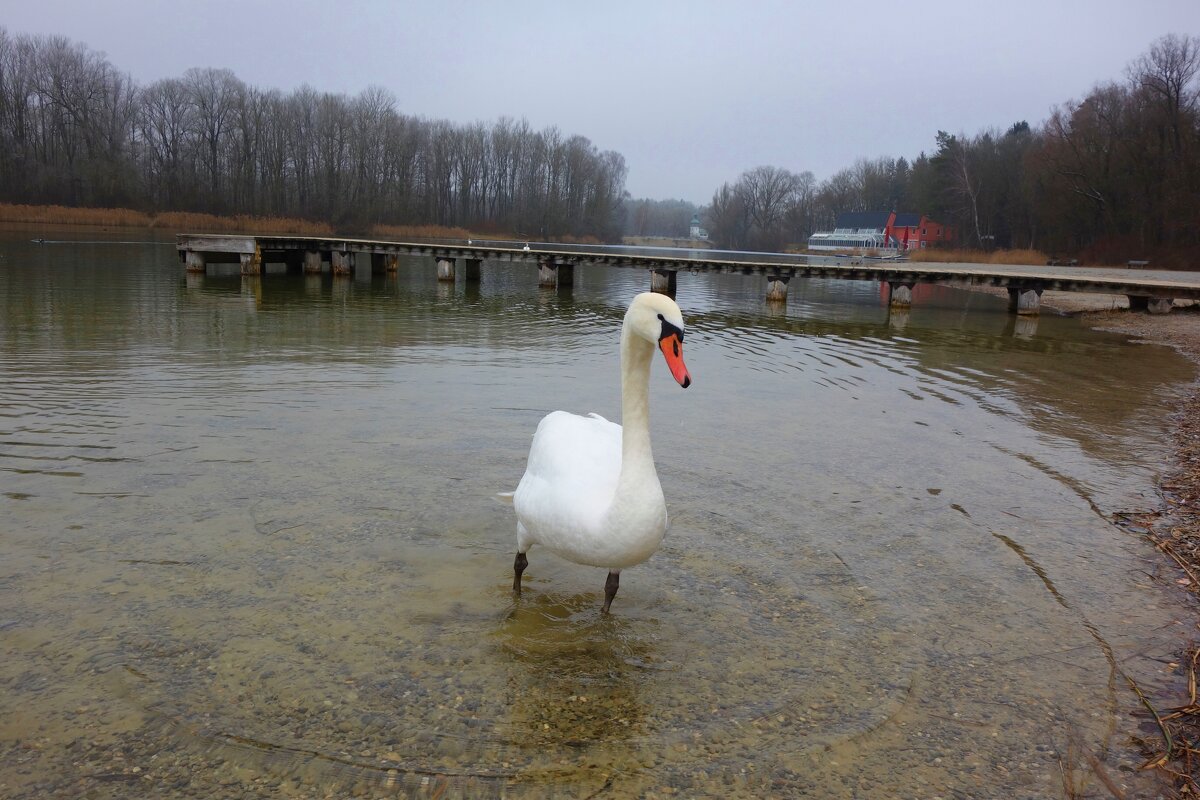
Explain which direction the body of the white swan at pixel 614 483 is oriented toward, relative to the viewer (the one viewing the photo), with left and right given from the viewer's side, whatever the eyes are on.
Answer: facing the viewer and to the right of the viewer

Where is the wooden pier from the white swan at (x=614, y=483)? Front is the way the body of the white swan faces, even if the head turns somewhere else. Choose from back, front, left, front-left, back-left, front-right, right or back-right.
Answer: back-left
